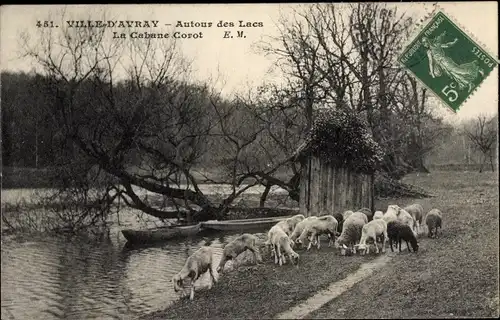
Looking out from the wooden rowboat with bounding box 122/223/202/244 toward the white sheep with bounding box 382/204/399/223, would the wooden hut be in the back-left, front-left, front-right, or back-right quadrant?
front-left
